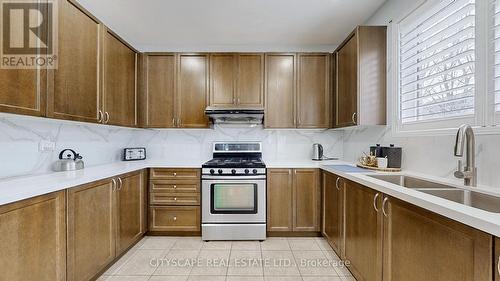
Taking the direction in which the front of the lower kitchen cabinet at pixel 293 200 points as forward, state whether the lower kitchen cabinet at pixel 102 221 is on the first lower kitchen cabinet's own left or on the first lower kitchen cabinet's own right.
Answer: on the first lower kitchen cabinet's own right

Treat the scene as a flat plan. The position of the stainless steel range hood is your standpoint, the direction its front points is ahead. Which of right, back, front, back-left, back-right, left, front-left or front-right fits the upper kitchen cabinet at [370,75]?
front-left

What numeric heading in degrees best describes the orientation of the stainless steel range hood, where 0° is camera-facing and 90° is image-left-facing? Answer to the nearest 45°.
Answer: approximately 0°

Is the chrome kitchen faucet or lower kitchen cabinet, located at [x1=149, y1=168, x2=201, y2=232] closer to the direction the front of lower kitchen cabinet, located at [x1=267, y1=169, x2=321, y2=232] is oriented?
the chrome kitchen faucet

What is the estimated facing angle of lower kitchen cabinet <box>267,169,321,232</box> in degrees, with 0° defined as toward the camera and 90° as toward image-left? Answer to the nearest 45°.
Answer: approximately 0°

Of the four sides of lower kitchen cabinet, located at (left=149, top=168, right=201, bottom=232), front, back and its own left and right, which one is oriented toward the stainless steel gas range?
left

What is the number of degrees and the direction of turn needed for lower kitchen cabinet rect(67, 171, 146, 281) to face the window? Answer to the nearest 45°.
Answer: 0° — it already faces it

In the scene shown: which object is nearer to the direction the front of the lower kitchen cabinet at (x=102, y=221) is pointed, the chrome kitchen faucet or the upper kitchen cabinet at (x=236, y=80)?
the chrome kitchen faucet
